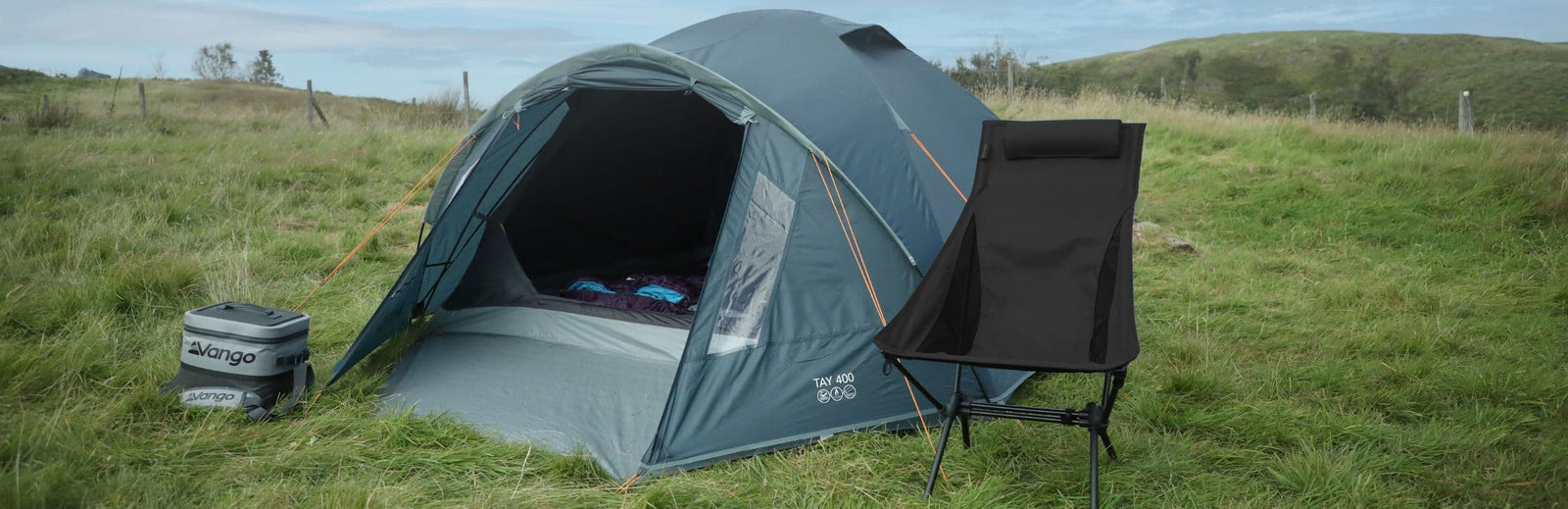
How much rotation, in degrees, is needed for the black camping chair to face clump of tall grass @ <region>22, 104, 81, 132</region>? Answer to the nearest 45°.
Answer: approximately 90° to its right

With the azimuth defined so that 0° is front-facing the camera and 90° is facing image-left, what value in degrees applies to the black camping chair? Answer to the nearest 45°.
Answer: approximately 45°

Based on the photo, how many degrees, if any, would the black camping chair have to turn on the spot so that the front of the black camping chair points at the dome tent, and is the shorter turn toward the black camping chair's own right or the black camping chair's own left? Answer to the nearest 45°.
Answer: approximately 135° to the black camping chair's own right

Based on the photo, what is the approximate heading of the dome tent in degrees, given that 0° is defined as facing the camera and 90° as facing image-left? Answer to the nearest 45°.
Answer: approximately 45°

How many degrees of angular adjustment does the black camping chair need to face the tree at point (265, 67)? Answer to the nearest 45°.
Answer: approximately 90° to its right

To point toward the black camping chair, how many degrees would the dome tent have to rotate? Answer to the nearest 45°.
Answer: approximately 90° to its left

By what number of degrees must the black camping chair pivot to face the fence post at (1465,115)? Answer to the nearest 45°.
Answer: approximately 180°

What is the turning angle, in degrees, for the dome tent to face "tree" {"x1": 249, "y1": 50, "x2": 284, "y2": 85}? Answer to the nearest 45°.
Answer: approximately 90° to its right

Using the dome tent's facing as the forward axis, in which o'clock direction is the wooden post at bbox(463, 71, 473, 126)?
The wooden post is roughly at 4 o'clock from the dome tent.
